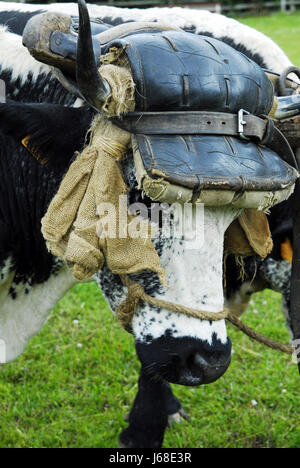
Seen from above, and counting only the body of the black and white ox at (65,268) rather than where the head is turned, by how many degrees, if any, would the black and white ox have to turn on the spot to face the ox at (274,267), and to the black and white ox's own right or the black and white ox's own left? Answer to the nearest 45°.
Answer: approximately 90° to the black and white ox's own left

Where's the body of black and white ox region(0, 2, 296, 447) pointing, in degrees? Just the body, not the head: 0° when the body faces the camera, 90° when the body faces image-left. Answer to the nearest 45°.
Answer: approximately 315°
